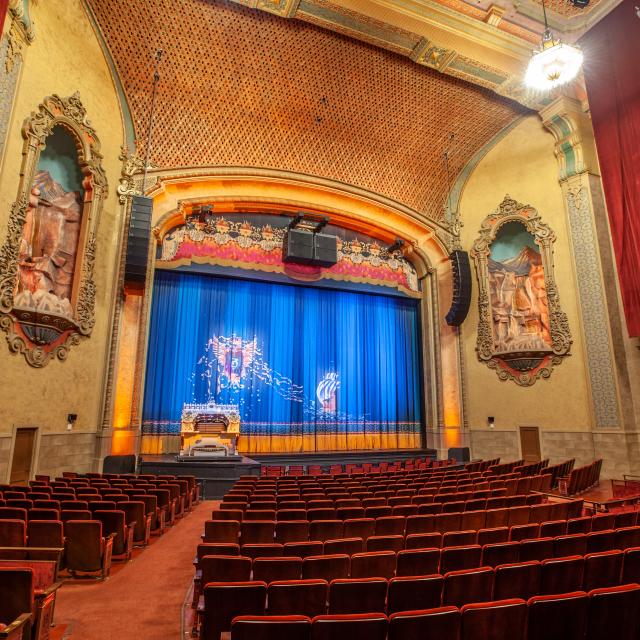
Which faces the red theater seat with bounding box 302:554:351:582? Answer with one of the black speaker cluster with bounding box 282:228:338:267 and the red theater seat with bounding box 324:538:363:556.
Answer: the black speaker cluster

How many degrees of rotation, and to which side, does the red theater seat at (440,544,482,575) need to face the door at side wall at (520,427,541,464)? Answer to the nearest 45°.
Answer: approximately 45° to its right

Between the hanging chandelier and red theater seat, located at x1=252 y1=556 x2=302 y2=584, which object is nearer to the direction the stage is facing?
the red theater seat

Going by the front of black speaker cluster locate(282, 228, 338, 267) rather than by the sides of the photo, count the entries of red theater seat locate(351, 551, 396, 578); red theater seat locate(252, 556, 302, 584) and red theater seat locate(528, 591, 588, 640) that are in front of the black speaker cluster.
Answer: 3

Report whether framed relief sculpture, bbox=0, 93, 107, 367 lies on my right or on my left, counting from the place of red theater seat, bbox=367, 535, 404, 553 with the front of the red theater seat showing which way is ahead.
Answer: on my left

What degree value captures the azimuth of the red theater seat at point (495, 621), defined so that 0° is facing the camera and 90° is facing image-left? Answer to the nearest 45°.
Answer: approximately 135°

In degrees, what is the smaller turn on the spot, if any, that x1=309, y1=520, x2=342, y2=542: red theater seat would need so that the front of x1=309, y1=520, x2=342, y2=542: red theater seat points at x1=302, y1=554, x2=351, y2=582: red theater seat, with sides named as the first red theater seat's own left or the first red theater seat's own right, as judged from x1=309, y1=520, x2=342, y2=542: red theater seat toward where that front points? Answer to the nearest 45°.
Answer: approximately 180°

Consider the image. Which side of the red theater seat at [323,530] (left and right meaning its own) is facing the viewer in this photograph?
back

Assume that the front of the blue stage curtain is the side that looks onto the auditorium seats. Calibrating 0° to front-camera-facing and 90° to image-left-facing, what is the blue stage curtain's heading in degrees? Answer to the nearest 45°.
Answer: approximately 0°

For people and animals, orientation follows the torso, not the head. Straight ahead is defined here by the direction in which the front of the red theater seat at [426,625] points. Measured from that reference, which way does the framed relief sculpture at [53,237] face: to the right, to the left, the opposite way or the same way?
to the right

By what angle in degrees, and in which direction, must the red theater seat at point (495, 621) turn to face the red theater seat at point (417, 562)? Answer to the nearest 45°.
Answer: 0° — it already faces it

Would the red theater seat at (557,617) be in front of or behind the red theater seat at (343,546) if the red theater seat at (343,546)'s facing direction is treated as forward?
behind
